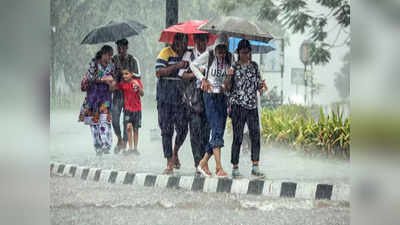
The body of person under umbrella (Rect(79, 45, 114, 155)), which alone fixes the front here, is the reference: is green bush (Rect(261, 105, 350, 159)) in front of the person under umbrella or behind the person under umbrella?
in front

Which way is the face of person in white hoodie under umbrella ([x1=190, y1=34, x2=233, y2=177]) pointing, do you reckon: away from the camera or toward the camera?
toward the camera

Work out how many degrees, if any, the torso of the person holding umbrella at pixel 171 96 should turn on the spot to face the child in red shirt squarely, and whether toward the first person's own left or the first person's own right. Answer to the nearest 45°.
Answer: approximately 135° to the first person's own right

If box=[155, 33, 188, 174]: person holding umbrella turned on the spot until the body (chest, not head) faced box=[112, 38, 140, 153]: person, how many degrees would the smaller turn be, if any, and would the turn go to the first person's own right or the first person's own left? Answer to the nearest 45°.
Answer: approximately 135° to the first person's own right

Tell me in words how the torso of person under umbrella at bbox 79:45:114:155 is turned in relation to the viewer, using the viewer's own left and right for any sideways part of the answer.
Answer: facing the viewer and to the right of the viewer

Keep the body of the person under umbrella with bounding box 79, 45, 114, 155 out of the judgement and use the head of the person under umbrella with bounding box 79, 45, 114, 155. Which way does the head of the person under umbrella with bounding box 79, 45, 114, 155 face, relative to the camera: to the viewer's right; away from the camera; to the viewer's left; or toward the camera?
toward the camera

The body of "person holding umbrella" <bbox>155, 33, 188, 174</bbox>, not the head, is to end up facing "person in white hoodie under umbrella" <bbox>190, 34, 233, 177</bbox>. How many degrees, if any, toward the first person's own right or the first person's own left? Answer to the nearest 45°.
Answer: approximately 45° to the first person's own left

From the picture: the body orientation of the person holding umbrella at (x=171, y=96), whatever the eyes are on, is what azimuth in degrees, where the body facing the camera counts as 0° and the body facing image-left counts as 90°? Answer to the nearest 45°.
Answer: approximately 315°

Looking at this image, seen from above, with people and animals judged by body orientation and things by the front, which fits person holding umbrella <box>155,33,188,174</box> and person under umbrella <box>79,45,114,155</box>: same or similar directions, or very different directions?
same or similar directions

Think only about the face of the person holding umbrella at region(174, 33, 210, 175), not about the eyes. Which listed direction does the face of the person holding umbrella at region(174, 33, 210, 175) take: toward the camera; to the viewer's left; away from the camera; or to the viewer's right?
toward the camera

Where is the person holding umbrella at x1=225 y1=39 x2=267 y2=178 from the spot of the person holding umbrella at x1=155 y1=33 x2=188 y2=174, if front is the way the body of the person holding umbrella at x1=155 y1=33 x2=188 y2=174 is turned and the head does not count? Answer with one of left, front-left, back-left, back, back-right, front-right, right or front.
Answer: front-left

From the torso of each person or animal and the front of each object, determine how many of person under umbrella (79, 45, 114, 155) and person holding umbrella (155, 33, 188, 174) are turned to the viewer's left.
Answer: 0
